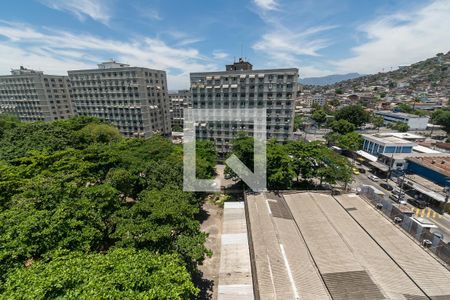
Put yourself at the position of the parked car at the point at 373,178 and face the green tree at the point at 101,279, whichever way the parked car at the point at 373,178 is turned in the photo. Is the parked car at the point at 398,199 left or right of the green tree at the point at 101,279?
left

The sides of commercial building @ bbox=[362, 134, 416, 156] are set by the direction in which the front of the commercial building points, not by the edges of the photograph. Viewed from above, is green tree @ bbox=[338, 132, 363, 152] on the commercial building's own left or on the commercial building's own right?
on the commercial building's own right

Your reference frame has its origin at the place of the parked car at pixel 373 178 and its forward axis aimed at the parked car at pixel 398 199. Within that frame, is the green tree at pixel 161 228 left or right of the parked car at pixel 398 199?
right

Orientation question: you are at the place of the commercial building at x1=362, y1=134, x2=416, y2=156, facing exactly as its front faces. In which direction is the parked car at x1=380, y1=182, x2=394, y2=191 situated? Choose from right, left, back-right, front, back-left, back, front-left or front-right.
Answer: front-left

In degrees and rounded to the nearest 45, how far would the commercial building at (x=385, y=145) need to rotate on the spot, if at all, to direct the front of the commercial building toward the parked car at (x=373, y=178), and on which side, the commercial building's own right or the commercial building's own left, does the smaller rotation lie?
approximately 45° to the commercial building's own left

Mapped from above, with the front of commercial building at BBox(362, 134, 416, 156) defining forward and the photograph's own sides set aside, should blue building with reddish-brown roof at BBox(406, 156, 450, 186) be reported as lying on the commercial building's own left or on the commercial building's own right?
on the commercial building's own left

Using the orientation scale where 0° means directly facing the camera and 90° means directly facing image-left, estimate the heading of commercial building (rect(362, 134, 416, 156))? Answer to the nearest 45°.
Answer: approximately 45°

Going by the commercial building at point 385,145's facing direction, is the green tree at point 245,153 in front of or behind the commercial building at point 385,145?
in front

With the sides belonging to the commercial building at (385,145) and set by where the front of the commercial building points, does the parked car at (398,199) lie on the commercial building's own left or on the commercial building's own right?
on the commercial building's own left
